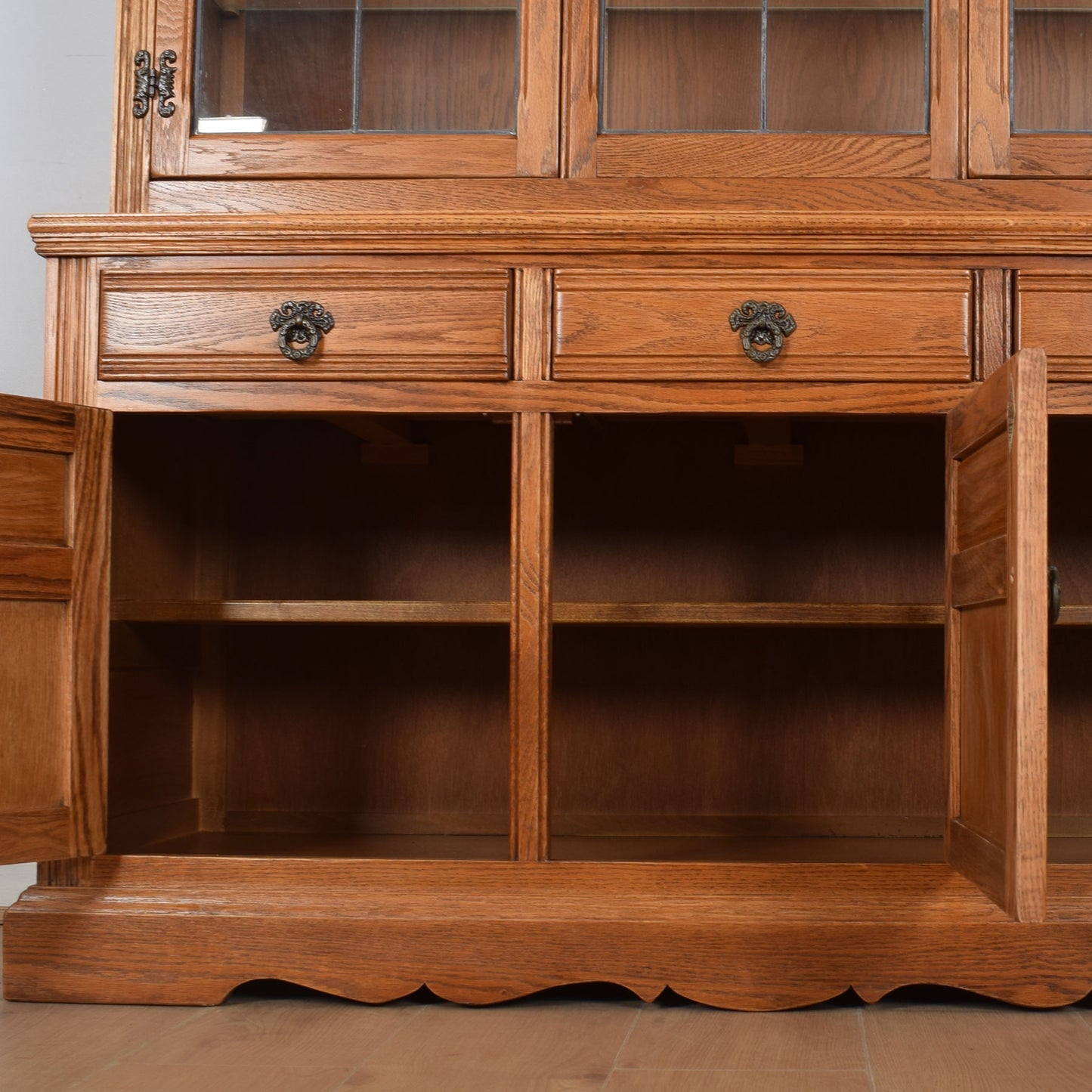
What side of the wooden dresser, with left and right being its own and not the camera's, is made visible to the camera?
front
